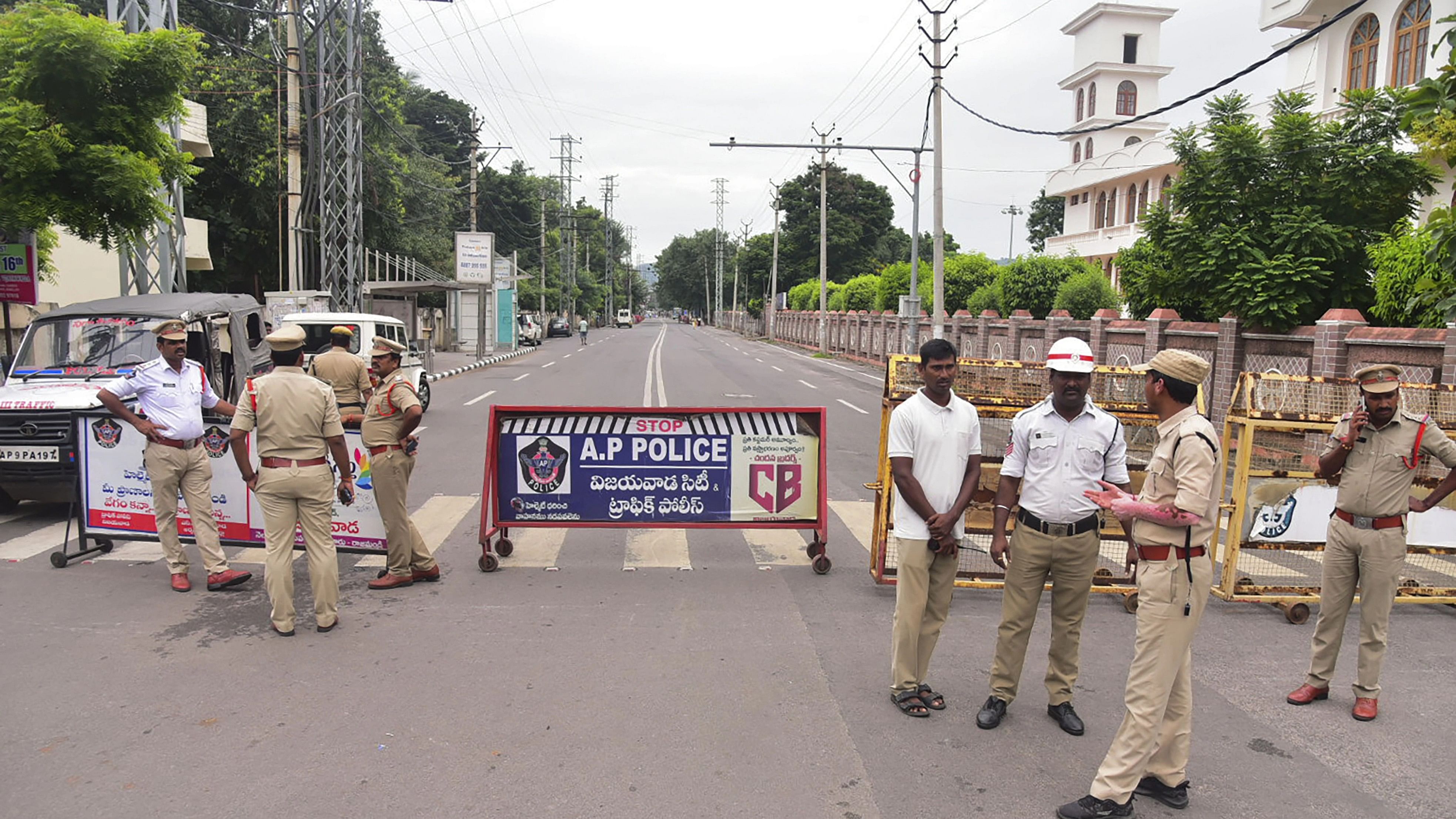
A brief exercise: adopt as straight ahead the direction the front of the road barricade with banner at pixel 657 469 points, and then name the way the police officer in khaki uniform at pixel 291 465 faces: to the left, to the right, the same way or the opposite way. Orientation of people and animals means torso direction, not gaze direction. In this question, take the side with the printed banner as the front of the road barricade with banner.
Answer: the opposite way

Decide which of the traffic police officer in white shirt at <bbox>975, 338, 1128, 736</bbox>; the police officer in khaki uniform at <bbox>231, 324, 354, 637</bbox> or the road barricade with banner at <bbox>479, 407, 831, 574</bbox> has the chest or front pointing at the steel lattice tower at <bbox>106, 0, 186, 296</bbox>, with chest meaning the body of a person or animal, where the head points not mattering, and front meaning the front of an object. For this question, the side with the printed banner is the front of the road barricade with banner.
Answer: the police officer in khaki uniform

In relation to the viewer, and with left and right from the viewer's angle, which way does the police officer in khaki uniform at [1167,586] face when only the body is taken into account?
facing to the left of the viewer

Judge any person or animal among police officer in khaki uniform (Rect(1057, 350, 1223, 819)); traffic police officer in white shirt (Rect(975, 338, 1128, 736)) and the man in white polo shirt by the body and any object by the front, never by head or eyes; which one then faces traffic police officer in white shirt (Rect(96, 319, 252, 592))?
the police officer in khaki uniform

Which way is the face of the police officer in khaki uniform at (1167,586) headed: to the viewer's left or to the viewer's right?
to the viewer's left

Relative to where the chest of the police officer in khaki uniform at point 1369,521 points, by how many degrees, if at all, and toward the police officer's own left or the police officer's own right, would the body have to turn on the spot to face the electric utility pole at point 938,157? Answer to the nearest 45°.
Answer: approximately 135° to the police officer's own right

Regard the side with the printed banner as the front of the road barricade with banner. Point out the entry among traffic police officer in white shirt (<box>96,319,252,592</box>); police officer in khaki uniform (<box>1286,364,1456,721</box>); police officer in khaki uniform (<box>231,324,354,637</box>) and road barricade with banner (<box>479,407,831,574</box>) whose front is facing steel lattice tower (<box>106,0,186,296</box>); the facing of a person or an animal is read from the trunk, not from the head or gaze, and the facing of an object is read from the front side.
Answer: police officer in khaki uniform (<box>231,324,354,637</box>)

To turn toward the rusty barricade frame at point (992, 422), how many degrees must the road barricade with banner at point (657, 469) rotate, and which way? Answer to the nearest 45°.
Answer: approximately 90° to its left

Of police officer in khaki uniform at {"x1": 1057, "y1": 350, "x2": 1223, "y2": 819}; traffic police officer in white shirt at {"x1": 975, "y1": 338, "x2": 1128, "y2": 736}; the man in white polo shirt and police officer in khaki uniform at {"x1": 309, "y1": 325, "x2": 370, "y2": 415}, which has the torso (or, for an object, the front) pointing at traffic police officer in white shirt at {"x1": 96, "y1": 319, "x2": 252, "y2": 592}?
police officer in khaki uniform at {"x1": 1057, "y1": 350, "x2": 1223, "y2": 819}

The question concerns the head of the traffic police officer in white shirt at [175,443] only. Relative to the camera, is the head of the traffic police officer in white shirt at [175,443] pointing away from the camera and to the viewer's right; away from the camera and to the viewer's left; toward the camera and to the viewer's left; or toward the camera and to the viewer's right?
toward the camera and to the viewer's right

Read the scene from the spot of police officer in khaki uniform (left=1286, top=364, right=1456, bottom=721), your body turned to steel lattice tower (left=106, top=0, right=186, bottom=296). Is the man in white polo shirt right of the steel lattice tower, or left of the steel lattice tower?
left

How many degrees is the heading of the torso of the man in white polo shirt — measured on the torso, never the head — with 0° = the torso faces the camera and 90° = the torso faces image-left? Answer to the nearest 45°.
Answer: approximately 315°

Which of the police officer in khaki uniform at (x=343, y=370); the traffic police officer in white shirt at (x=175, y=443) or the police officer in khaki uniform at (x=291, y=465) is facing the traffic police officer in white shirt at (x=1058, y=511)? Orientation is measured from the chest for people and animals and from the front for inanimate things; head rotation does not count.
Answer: the traffic police officer in white shirt at (x=175, y=443)
